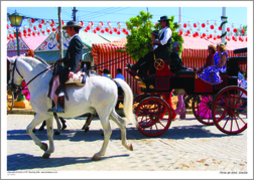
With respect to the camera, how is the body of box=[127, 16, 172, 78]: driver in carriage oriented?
to the viewer's left

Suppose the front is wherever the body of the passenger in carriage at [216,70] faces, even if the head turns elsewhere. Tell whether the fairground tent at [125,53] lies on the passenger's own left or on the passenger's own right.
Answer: on the passenger's own right

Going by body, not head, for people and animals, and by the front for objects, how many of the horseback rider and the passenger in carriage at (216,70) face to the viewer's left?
2

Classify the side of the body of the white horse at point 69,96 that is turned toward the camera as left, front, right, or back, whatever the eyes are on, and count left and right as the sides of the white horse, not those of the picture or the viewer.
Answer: left

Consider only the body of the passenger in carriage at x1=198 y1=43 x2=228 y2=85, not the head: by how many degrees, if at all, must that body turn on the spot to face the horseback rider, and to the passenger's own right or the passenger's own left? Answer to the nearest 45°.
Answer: approximately 45° to the passenger's own left

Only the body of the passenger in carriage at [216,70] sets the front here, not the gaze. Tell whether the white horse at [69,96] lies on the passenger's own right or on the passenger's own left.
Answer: on the passenger's own left

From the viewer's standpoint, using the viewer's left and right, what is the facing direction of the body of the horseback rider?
facing to the left of the viewer

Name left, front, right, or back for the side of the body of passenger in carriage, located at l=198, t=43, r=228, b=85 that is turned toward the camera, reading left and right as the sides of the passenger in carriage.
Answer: left

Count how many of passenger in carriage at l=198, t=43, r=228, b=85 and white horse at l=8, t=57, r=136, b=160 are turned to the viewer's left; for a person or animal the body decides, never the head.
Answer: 2
